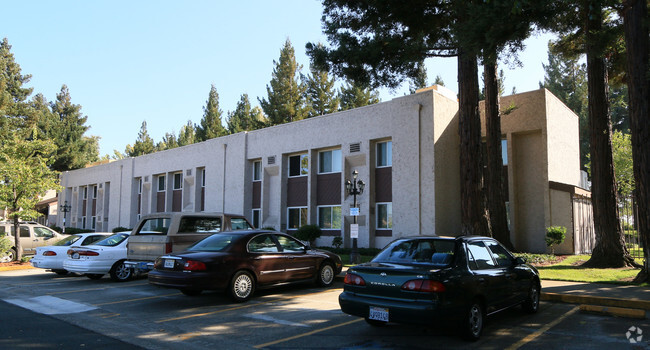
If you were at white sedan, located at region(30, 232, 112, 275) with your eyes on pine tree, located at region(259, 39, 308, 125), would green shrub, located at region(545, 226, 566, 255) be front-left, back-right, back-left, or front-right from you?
front-right

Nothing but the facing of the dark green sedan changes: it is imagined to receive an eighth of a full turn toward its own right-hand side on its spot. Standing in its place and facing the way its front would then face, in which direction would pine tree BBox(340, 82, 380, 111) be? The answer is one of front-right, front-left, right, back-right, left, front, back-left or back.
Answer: left

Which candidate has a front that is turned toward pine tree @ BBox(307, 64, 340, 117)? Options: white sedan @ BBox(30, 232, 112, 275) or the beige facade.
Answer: the white sedan

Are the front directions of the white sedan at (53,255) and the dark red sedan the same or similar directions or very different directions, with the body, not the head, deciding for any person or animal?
same or similar directions

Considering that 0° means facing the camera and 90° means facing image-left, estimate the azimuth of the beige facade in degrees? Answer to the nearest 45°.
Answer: approximately 45°

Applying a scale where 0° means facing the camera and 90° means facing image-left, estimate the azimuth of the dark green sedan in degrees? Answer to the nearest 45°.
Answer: approximately 225°

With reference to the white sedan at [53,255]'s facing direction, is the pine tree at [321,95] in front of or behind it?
in front

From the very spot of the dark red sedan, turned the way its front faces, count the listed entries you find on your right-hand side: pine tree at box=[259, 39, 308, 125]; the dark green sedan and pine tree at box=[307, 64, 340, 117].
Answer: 1

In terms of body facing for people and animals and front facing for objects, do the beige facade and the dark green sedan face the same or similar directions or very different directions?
very different directions

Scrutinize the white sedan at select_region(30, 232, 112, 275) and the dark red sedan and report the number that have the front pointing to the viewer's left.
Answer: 0

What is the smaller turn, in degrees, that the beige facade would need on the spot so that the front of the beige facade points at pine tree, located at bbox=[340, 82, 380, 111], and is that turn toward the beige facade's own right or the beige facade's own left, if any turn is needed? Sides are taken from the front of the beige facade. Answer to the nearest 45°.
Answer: approximately 135° to the beige facade's own right

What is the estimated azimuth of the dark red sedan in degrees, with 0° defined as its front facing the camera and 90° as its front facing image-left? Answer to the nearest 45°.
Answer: approximately 225°

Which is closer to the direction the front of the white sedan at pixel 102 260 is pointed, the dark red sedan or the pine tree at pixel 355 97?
the pine tree

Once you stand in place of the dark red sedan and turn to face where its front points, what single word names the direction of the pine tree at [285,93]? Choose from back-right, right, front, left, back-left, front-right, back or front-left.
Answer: front-left

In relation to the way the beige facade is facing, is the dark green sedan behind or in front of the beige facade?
in front

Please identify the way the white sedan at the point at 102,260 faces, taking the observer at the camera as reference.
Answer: facing away from the viewer and to the right of the viewer

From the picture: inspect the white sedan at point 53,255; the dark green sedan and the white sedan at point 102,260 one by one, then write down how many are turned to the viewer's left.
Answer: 0

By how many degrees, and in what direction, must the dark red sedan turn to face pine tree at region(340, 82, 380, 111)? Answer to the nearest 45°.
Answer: approximately 45° to its left
